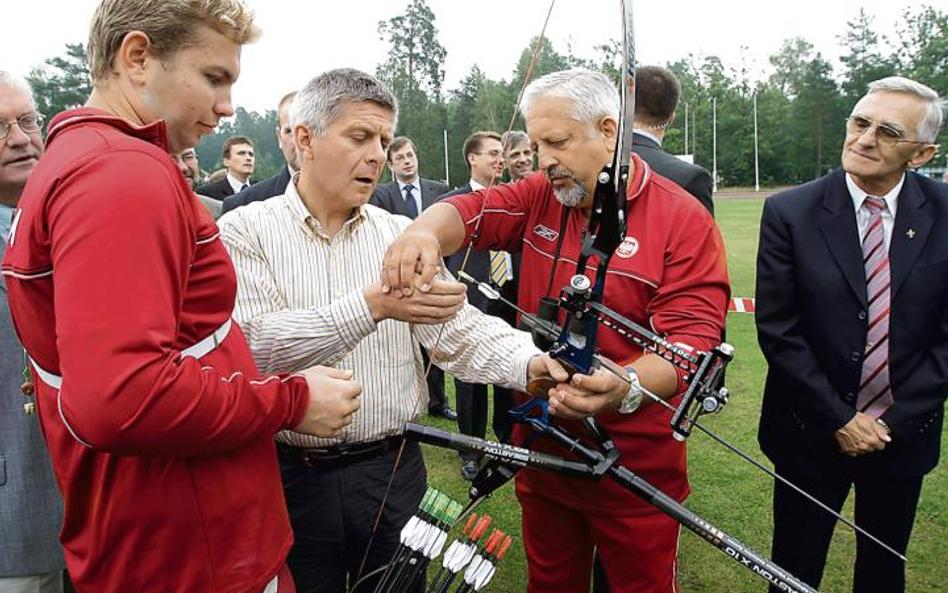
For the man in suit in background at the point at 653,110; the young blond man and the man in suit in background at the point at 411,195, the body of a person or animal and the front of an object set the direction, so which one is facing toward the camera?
the man in suit in background at the point at 411,195

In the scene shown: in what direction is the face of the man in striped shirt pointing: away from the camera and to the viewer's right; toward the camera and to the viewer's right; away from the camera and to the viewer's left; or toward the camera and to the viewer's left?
toward the camera and to the viewer's right

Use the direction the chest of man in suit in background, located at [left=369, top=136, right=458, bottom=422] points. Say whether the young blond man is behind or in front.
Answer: in front

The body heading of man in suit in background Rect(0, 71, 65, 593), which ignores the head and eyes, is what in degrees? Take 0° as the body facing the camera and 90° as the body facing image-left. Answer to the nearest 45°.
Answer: approximately 315°

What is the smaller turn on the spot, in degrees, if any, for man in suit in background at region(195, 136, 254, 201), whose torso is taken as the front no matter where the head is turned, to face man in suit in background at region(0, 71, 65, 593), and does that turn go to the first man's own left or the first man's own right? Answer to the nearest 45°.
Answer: approximately 45° to the first man's own right

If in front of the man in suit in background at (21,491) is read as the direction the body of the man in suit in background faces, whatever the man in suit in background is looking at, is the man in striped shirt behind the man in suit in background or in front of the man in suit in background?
in front

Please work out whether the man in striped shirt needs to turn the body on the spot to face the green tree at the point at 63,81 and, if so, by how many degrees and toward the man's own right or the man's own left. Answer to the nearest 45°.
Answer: approximately 180°

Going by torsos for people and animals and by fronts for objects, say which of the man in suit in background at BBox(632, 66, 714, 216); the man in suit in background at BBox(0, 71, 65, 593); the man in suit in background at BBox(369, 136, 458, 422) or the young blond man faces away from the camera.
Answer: the man in suit in background at BBox(632, 66, 714, 216)

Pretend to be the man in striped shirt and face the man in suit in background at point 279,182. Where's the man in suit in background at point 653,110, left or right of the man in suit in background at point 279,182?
right

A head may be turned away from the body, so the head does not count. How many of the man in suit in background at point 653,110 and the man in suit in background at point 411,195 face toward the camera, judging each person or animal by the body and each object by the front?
1

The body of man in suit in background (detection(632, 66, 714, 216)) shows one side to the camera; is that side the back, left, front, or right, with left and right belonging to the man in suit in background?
back

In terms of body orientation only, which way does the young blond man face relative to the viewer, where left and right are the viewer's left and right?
facing to the right of the viewer

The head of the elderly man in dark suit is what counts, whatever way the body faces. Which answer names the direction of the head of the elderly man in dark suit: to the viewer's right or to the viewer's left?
to the viewer's left

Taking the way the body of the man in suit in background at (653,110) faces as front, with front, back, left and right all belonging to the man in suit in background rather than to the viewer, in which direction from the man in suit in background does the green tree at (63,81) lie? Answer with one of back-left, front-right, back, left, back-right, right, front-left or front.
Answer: front-left

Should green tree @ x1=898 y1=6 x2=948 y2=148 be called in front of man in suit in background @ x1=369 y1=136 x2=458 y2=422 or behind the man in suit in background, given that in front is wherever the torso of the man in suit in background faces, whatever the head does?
behind

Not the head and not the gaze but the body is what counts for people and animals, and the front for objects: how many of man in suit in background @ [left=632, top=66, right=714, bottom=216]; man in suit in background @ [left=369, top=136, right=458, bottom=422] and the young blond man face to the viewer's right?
1

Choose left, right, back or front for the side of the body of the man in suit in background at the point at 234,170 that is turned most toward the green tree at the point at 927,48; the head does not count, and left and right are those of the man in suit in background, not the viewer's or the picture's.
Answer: left

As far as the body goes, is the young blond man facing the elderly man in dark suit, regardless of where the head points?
yes

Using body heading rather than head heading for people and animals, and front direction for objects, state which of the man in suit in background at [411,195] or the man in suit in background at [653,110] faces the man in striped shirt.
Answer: the man in suit in background at [411,195]

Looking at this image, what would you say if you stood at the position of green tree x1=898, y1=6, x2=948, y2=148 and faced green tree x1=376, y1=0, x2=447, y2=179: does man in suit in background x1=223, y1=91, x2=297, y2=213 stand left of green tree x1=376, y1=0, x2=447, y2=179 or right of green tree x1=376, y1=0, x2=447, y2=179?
left
